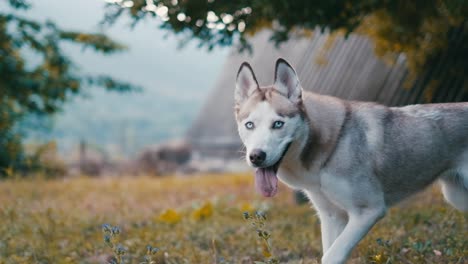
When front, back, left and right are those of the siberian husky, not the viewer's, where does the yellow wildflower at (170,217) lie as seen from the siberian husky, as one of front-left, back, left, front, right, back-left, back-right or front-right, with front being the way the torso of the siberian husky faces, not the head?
right

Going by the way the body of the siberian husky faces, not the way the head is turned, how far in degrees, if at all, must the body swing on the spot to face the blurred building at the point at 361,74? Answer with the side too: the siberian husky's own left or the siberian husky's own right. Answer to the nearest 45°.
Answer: approximately 135° to the siberian husky's own right

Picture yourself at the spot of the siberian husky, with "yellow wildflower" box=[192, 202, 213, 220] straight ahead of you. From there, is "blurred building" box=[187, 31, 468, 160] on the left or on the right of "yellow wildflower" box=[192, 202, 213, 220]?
right

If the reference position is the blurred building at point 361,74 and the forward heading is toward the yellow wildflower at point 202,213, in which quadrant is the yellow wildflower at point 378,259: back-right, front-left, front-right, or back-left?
front-left

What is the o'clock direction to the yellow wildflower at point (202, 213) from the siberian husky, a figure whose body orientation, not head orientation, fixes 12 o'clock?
The yellow wildflower is roughly at 3 o'clock from the siberian husky.

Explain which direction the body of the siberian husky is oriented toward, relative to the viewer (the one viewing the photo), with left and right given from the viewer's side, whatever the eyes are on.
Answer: facing the viewer and to the left of the viewer
